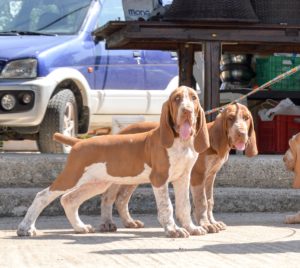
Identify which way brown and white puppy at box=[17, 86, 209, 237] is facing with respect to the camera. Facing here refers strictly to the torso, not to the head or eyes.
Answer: to the viewer's right

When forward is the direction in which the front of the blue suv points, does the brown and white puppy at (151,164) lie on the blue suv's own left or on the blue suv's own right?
on the blue suv's own left

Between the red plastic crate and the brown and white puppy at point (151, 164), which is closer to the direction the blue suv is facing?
the brown and white puppy
